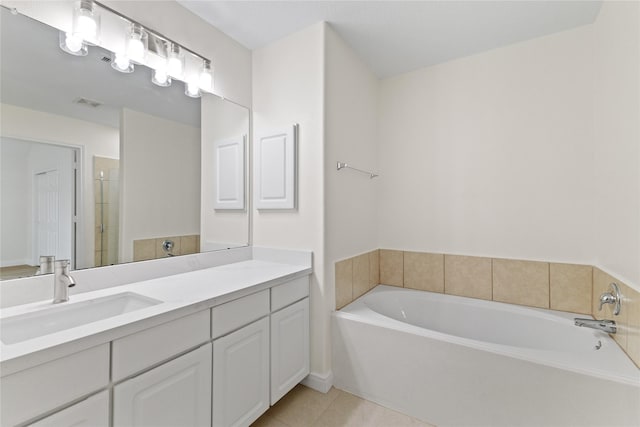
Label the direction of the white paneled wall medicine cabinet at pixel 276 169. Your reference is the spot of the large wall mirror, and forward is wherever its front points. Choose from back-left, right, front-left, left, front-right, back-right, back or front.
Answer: front-left

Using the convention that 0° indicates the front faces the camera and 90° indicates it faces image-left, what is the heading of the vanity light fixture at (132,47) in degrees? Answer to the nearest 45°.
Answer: approximately 315°

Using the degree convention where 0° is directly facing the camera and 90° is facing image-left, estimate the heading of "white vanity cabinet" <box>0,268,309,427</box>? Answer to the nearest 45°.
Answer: approximately 315°

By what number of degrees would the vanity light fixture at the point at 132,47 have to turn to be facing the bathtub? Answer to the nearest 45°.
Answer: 0° — it already faces it

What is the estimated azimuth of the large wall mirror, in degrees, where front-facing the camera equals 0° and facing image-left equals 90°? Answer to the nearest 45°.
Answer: approximately 315°
